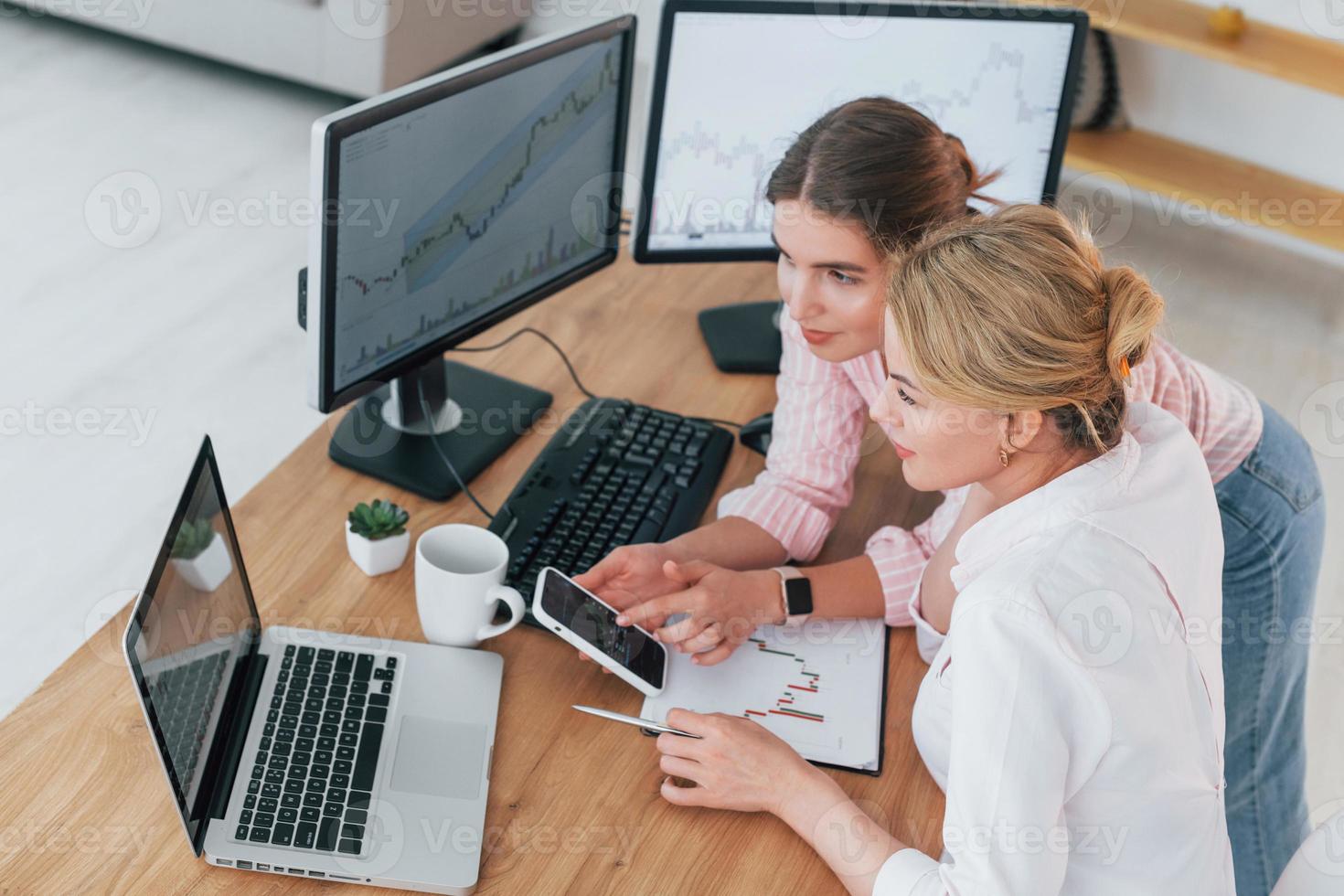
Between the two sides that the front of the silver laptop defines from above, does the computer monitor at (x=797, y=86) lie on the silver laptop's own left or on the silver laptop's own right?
on the silver laptop's own left

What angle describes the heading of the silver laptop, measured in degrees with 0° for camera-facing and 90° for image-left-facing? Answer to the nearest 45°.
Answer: approximately 270°

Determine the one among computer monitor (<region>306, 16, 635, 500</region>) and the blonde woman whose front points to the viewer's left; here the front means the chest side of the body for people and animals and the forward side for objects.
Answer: the blonde woman

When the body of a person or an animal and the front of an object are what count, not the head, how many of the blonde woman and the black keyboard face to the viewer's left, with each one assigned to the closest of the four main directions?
1

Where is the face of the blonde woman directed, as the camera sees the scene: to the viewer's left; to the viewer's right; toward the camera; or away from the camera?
to the viewer's left

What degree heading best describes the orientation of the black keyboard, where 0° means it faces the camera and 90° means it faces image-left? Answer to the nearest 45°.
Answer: approximately 315°

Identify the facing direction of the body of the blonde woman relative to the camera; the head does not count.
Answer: to the viewer's left

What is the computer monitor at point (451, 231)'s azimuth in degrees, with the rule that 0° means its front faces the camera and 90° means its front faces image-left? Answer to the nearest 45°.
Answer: approximately 315°

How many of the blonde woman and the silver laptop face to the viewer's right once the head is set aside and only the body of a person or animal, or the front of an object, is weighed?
1
